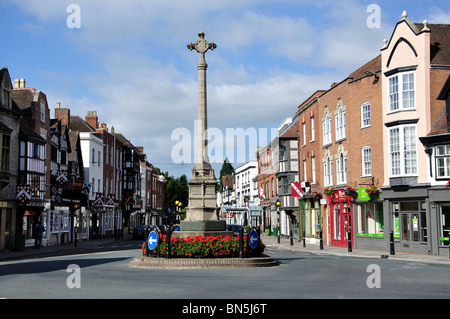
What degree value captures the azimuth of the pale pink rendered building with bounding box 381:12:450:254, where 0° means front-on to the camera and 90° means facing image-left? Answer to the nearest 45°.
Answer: approximately 45°

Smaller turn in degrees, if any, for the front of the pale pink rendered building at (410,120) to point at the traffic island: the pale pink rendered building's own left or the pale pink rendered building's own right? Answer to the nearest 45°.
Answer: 0° — it already faces it

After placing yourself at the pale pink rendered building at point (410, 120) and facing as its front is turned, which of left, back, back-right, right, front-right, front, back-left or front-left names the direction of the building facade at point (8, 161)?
front-right

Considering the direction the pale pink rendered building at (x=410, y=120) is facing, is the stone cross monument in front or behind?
in front

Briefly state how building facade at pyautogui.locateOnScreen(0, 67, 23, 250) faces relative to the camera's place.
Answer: facing the viewer and to the right of the viewer

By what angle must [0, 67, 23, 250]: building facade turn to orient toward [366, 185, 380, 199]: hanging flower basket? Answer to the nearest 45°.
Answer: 0° — it already faces it

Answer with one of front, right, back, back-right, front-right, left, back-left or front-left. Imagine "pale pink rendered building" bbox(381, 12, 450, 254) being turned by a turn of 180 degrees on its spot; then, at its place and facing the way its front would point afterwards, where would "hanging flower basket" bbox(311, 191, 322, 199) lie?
left

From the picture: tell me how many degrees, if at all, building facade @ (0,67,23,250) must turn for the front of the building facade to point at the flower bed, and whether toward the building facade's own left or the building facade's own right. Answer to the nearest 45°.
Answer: approximately 45° to the building facade's own right

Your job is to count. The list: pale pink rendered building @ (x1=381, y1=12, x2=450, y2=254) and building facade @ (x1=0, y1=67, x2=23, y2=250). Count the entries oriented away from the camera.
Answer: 0

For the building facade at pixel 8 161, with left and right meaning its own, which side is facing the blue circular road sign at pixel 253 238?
front
